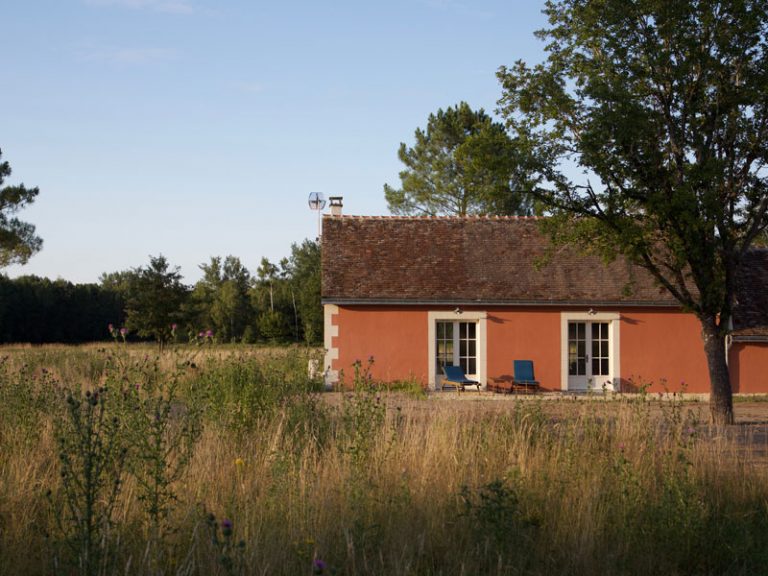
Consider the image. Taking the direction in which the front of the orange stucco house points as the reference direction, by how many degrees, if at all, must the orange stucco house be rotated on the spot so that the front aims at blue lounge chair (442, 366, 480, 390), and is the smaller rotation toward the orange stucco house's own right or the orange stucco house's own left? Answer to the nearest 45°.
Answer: approximately 45° to the orange stucco house's own right

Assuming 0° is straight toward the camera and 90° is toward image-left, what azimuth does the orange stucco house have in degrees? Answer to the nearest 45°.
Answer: approximately 0°

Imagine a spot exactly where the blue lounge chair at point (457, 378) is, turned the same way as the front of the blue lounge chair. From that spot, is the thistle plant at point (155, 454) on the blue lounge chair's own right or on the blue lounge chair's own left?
on the blue lounge chair's own right
